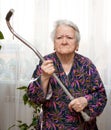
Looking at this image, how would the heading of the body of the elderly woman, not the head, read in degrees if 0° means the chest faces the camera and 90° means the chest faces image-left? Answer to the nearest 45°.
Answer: approximately 0°
